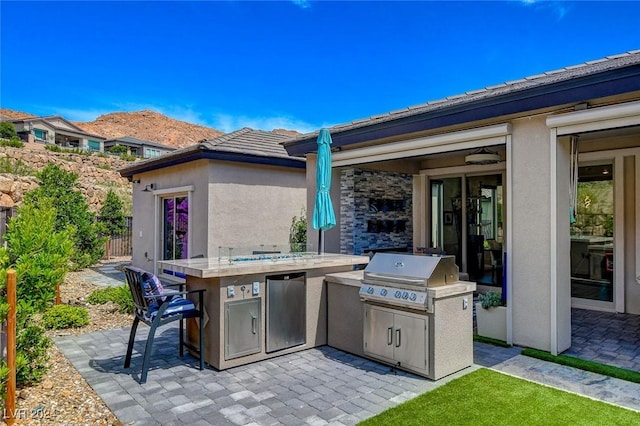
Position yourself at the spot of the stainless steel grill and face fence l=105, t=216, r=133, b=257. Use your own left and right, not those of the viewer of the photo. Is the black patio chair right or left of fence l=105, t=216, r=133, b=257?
left

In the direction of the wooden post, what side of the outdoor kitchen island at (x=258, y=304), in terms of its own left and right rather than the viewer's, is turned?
right

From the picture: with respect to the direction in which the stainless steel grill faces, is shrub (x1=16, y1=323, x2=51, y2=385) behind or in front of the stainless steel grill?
in front

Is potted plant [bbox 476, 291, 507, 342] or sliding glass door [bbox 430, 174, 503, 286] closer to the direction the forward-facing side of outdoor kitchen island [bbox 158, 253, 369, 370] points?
the potted plant

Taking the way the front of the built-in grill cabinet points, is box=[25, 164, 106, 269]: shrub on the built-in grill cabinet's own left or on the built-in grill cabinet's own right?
on the built-in grill cabinet's own right

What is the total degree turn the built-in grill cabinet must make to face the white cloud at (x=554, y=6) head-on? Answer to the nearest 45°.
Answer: approximately 180°

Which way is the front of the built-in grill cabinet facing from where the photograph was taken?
facing the viewer and to the left of the viewer

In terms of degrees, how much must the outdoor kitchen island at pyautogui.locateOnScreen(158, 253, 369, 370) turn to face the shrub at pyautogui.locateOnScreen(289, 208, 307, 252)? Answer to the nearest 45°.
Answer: approximately 135° to its left

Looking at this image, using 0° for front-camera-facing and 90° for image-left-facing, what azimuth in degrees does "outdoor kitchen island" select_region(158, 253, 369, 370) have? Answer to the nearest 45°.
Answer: approximately 315°

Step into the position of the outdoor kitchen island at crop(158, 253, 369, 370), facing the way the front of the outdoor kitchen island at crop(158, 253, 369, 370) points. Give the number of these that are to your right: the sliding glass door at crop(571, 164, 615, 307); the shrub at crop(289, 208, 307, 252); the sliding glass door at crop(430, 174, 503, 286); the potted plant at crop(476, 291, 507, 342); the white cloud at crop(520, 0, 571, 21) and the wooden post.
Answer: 1

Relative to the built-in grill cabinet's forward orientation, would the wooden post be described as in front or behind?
in front

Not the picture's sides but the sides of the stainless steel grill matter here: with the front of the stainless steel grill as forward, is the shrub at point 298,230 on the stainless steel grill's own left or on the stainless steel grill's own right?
on the stainless steel grill's own right

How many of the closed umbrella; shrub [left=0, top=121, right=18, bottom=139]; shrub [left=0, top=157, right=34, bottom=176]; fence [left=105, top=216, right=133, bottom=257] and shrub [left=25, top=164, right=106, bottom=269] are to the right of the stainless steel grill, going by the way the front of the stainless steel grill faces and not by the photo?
5

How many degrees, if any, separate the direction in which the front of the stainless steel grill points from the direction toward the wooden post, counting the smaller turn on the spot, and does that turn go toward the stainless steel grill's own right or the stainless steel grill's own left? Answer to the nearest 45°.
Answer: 0° — it already faces it

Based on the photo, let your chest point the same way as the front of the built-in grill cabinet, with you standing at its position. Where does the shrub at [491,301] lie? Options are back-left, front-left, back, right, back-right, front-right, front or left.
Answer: back

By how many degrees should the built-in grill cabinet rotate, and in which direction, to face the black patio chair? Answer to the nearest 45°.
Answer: approximately 45° to its right

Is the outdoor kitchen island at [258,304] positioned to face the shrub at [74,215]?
no
